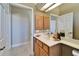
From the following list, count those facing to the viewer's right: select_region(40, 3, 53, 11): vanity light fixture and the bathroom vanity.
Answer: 0

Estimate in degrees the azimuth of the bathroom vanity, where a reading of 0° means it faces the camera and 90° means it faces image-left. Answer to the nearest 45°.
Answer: approximately 45°

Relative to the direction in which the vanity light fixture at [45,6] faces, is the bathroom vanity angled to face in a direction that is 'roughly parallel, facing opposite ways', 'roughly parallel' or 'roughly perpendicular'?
roughly parallel
